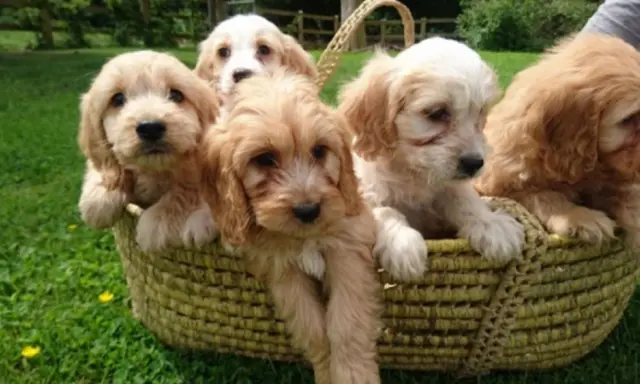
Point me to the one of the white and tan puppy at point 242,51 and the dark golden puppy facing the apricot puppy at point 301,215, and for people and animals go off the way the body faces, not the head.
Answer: the white and tan puppy

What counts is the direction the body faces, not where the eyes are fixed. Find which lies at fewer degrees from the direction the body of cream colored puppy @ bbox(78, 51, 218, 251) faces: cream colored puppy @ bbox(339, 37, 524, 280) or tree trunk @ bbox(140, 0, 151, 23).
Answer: the cream colored puppy

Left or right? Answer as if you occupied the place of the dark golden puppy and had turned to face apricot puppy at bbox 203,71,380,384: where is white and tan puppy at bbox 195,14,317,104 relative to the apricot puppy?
right

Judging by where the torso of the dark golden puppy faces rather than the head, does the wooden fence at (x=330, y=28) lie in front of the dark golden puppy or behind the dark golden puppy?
behind

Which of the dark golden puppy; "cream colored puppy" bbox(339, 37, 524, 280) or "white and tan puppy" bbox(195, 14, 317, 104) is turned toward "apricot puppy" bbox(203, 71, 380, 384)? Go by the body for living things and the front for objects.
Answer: the white and tan puppy

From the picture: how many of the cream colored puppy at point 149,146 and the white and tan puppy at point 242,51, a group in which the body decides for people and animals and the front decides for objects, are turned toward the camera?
2

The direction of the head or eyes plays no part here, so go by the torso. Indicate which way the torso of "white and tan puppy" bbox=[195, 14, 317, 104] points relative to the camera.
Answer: toward the camera

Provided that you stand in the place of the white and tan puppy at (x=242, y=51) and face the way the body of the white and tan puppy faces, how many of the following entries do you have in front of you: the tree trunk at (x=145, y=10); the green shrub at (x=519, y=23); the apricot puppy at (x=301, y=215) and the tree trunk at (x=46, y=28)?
1

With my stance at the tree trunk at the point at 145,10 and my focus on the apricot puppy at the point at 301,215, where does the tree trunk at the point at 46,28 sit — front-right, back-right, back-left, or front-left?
front-right

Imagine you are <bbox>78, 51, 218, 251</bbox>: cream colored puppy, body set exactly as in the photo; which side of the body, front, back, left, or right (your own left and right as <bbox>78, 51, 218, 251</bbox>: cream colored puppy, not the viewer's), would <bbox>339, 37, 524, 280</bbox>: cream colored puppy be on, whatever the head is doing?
left

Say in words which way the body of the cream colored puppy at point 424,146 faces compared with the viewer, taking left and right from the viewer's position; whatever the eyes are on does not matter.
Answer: facing the viewer and to the right of the viewer

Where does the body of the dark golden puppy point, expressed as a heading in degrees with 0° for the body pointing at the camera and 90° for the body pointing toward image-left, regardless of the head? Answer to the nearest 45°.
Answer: approximately 315°

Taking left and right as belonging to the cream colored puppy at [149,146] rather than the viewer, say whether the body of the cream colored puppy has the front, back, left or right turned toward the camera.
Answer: front
